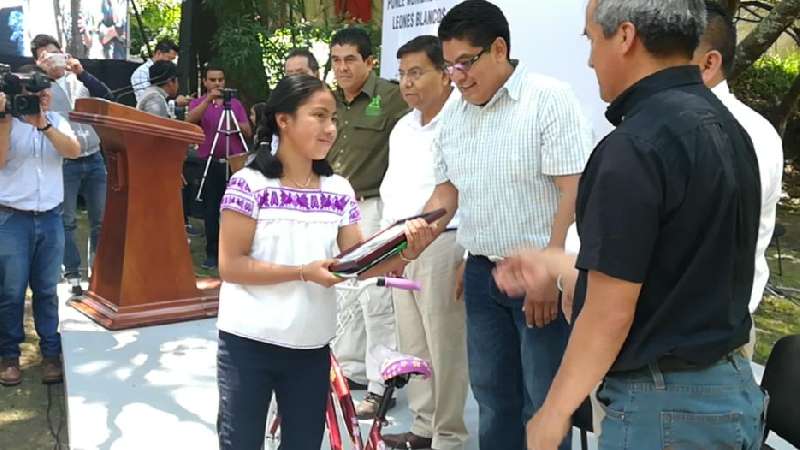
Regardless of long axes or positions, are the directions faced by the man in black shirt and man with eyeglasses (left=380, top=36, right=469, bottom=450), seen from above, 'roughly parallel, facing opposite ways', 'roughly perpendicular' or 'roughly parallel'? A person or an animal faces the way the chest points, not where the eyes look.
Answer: roughly perpendicular

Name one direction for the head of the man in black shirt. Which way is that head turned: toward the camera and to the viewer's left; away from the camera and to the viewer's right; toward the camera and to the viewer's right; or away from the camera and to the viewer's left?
away from the camera and to the viewer's left

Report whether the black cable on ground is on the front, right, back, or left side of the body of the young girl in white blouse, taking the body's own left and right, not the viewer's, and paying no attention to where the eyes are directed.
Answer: back

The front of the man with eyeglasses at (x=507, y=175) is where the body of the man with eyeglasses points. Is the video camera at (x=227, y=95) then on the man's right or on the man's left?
on the man's right

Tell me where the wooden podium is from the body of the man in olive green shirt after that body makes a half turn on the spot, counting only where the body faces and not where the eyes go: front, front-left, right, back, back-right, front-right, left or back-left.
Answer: left

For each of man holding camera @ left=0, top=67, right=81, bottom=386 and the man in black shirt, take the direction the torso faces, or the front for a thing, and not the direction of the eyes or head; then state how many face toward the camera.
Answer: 1

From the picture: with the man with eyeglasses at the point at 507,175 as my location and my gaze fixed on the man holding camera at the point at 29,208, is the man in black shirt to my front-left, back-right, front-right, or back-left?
back-left

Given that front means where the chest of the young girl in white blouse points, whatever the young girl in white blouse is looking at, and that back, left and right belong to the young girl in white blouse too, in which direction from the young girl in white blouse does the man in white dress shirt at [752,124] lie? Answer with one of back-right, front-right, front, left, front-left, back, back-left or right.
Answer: front-left

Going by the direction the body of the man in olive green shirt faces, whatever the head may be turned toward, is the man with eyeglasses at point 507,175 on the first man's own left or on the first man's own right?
on the first man's own left

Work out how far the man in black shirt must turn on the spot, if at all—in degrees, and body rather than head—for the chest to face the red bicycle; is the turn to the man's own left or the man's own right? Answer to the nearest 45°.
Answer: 0° — they already face it

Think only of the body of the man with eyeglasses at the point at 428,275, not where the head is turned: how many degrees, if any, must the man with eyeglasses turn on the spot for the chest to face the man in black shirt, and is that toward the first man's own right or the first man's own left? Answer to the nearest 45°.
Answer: approximately 45° to the first man's own left

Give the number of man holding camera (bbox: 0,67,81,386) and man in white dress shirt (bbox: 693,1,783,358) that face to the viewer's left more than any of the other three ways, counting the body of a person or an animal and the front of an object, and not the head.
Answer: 1

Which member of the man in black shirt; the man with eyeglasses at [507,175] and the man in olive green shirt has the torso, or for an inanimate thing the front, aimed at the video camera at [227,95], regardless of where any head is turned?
the man in black shirt
